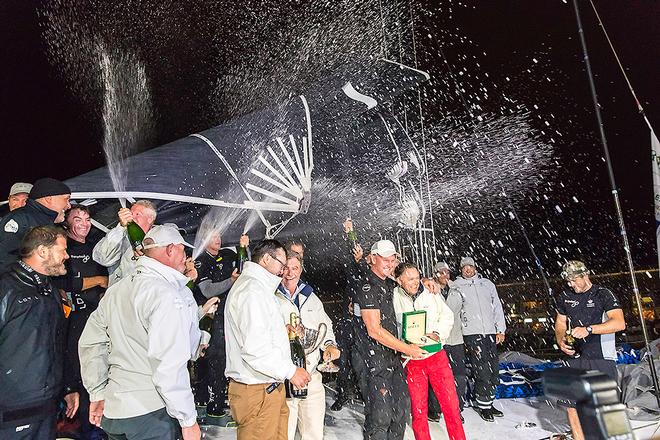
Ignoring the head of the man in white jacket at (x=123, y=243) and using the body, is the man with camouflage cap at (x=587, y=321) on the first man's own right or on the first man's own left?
on the first man's own left

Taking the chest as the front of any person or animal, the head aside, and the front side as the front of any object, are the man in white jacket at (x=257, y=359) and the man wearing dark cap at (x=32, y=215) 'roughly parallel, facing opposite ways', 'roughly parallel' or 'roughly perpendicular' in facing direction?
roughly parallel

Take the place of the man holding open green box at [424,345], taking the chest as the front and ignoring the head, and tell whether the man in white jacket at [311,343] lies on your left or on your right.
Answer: on your right

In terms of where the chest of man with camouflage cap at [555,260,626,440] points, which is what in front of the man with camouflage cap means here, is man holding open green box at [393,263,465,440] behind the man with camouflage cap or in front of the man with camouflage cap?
in front

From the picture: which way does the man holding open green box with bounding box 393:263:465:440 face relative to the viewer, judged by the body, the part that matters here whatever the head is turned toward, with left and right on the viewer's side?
facing the viewer

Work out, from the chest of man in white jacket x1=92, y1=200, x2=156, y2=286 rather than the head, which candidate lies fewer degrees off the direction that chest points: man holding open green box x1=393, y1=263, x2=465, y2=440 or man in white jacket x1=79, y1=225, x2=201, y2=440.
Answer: the man in white jacket

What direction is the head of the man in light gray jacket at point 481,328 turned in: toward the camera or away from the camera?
toward the camera

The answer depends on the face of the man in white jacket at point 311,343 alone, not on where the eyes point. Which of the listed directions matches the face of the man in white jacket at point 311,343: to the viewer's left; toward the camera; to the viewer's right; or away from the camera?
toward the camera

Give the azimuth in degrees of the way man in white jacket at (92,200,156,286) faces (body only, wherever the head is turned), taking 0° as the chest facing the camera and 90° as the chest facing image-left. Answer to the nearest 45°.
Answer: approximately 45°

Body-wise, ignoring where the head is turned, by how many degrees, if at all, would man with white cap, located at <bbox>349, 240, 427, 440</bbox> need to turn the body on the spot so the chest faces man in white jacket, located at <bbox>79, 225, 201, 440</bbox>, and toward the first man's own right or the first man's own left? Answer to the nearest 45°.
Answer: approximately 90° to the first man's own right

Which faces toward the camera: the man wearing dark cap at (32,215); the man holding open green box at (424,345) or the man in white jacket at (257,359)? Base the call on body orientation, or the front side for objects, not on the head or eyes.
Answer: the man holding open green box

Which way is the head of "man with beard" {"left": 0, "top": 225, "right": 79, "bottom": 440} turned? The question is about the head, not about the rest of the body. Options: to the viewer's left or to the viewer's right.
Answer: to the viewer's right

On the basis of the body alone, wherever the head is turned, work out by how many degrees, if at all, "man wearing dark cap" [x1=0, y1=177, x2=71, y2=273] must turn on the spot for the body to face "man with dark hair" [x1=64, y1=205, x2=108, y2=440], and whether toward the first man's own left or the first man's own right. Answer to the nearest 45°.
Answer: approximately 90° to the first man's own left
